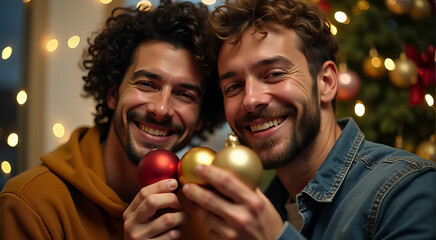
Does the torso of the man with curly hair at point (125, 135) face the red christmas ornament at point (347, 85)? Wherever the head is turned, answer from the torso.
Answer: no

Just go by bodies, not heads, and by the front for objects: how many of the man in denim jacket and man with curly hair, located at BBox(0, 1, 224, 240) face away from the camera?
0

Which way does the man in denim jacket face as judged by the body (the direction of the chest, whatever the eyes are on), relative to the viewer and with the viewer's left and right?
facing the viewer and to the left of the viewer

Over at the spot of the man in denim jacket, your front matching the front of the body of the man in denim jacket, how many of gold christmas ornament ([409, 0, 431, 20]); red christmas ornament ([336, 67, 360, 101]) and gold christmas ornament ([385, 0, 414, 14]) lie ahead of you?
0

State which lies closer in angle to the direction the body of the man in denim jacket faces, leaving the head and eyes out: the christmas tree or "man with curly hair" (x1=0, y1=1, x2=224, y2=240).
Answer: the man with curly hair

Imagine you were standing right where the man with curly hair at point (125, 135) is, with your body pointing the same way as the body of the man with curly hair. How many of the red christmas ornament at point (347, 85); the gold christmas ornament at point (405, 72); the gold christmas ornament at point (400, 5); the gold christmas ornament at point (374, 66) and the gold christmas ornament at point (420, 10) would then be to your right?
0

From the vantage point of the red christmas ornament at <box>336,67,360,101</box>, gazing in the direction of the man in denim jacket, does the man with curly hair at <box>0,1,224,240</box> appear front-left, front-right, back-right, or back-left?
front-right

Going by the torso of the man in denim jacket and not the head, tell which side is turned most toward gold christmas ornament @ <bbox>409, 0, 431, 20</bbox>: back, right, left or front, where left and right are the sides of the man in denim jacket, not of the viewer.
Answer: back

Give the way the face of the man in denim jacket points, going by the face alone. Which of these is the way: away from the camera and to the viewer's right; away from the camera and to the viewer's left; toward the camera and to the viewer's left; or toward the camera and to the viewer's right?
toward the camera and to the viewer's left

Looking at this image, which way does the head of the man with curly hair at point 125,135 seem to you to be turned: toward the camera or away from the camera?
toward the camera

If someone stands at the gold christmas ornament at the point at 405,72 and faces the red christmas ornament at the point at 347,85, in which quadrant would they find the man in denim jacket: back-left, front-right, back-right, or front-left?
front-left

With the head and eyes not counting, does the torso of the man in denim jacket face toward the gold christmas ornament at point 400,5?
no

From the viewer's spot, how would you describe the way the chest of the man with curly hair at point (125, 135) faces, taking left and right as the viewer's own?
facing the viewer and to the right of the viewer
